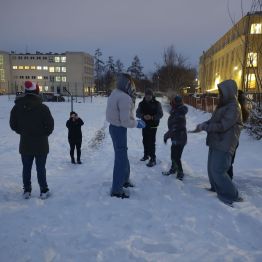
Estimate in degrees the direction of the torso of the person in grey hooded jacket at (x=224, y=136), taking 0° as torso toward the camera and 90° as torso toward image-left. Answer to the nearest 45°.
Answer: approximately 90°

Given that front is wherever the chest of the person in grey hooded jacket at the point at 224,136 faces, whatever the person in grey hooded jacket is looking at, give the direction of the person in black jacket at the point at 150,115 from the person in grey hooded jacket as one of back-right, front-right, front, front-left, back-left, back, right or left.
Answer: front-right

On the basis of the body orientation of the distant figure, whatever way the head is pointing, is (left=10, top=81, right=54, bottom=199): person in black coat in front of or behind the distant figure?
in front

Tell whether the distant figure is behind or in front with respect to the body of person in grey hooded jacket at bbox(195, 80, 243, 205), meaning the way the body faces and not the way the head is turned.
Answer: in front

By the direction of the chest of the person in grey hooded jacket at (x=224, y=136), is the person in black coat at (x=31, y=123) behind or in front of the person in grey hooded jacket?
in front

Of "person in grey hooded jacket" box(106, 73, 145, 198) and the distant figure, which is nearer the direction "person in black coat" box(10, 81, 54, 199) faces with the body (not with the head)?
the distant figure

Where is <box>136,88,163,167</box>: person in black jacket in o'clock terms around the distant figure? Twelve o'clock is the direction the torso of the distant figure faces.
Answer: The person in black jacket is roughly at 10 o'clock from the distant figure.

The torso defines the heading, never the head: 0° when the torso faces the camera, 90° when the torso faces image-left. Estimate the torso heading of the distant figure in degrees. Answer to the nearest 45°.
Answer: approximately 0°

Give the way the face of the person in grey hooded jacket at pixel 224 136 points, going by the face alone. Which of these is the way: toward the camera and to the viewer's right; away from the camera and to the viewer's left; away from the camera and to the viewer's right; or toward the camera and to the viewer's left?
away from the camera and to the viewer's left

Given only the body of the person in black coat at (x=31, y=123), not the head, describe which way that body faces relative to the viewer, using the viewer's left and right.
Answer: facing away from the viewer
